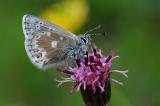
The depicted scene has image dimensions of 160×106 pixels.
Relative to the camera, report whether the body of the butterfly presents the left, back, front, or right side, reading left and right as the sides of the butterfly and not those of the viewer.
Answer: right
